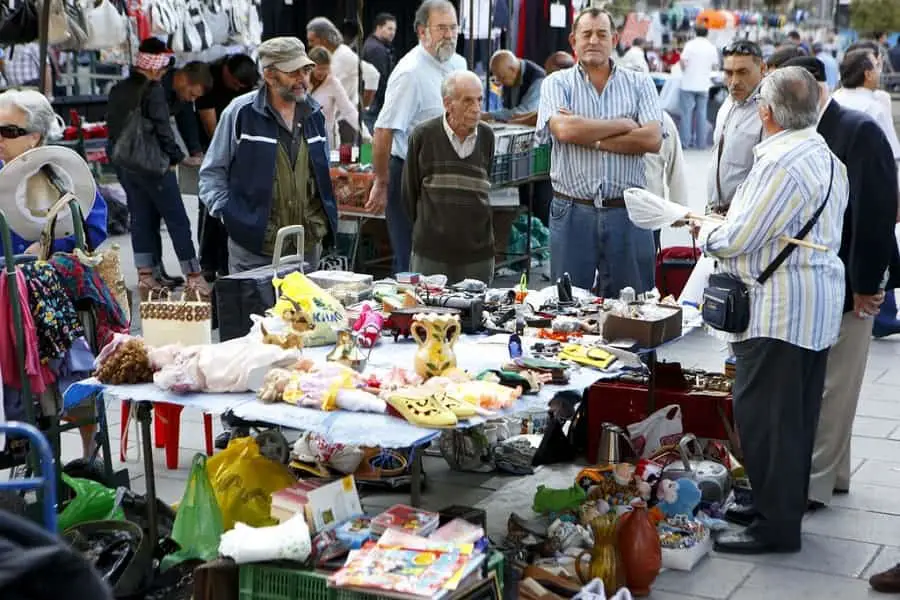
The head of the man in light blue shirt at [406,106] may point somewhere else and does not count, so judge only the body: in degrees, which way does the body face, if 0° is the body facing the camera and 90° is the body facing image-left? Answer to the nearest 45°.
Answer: approximately 315°

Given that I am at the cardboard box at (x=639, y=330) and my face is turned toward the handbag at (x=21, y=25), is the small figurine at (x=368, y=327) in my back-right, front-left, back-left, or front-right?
front-left

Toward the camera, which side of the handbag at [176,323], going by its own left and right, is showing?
front

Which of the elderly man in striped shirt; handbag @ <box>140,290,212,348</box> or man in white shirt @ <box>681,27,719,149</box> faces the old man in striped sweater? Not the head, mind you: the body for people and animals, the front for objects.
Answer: the elderly man in striped shirt

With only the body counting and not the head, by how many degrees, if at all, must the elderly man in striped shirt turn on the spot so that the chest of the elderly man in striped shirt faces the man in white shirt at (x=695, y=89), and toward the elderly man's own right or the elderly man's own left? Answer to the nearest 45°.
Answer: approximately 45° to the elderly man's own right

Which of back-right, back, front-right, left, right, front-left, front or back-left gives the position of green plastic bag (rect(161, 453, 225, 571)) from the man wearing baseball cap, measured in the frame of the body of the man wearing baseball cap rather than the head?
front-right

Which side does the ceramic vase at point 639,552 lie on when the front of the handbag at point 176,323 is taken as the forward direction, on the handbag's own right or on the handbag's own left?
on the handbag's own left

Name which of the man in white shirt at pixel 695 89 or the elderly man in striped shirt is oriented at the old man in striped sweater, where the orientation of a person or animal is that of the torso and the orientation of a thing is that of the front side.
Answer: the elderly man in striped shirt

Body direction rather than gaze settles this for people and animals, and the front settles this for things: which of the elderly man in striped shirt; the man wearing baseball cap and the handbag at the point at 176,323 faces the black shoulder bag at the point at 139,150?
the elderly man in striped shirt

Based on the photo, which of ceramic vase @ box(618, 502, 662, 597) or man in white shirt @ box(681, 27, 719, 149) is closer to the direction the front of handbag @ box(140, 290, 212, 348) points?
the ceramic vase

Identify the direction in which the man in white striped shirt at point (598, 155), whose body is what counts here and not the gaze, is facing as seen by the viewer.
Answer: toward the camera

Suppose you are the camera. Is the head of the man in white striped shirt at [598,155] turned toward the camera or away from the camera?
toward the camera
